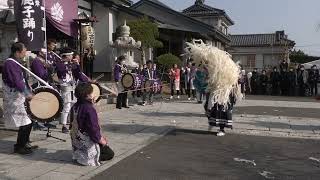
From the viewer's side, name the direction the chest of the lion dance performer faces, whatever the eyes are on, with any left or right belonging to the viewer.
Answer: facing to the left of the viewer

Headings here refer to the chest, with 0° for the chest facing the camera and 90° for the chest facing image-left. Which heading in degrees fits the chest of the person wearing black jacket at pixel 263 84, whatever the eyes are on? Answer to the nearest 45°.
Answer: approximately 0°

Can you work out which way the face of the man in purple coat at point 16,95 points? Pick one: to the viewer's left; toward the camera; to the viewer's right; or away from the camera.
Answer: to the viewer's right

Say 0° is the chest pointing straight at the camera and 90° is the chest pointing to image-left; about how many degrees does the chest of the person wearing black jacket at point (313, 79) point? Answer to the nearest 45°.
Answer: approximately 0°

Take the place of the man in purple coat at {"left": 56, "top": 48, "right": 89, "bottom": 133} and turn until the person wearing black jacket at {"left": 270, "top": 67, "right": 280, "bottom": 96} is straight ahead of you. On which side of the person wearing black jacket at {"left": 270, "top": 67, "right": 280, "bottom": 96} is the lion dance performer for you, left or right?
right

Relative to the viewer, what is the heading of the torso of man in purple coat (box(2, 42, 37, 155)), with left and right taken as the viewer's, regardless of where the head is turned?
facing to the right of the viewer
